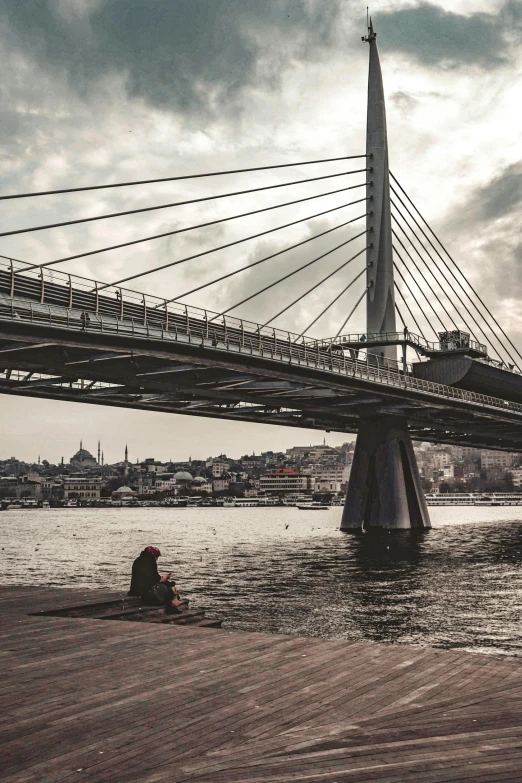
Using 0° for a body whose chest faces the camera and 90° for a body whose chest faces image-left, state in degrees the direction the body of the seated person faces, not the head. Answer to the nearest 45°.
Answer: approximately 270°
